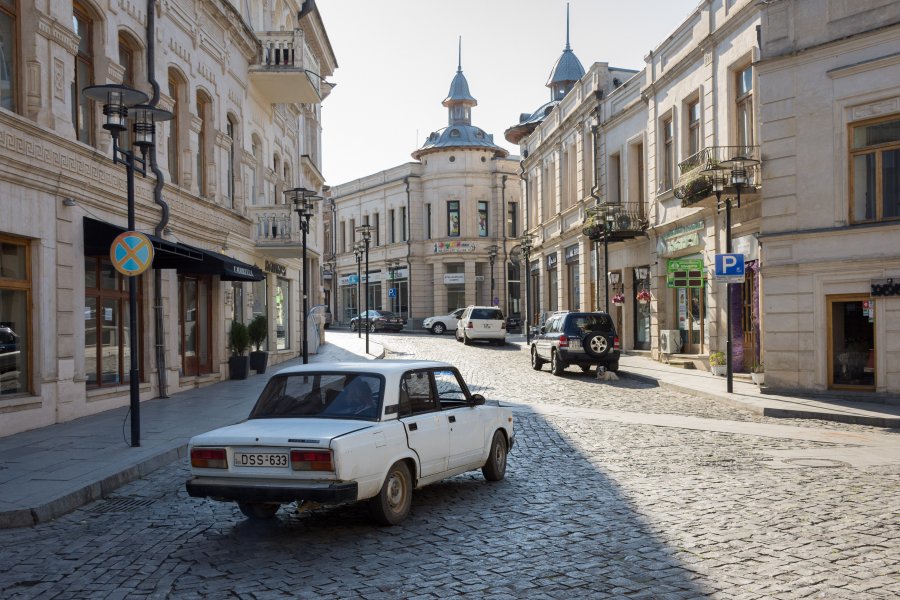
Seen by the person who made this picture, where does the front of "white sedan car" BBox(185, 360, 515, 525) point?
facing away from the viewer and to the right of the viewer

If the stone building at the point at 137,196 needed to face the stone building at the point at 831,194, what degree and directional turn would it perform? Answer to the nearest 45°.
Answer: approximately 45° to its left

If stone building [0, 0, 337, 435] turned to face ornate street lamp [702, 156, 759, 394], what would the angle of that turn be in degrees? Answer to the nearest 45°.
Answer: approximately 45° to its left

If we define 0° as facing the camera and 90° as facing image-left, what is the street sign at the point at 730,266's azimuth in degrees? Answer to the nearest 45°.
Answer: approximately 0°

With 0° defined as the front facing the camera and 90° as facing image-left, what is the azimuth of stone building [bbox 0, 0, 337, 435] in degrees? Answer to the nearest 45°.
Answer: approximately 315°

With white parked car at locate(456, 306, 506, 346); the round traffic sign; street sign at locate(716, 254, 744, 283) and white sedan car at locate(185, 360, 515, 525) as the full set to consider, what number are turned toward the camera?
2

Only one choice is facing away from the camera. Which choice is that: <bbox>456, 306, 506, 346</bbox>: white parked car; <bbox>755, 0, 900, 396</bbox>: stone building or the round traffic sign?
the white parked car

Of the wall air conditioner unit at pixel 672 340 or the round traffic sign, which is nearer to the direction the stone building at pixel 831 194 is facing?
the round traffic sign

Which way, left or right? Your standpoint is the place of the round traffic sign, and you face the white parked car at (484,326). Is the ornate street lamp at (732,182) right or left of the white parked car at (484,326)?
right

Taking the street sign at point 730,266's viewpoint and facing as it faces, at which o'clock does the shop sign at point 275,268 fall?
The shop sign is roughly at 4 o'clock from the street sign.

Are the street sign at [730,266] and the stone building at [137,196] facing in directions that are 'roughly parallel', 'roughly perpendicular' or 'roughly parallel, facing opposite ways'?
roughly perpendicular

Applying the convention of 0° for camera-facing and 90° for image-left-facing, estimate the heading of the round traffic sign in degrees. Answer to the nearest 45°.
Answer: approximately 0°

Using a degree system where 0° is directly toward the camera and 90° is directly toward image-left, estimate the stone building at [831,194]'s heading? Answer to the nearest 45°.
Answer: approximately 45°

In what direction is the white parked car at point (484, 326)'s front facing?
away from the camera
